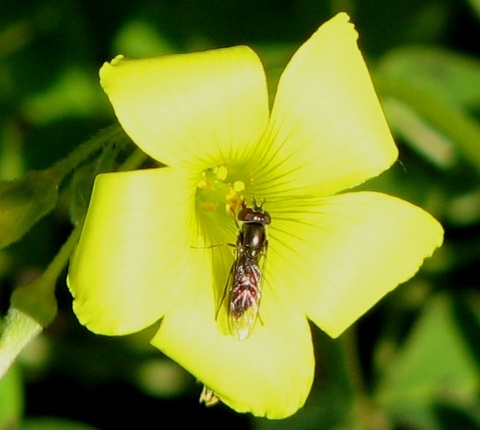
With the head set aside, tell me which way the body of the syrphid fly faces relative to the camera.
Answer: away from the camera

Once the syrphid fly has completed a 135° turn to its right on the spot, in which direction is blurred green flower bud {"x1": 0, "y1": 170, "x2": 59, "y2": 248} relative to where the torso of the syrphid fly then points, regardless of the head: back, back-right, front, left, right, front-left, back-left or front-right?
back-right
